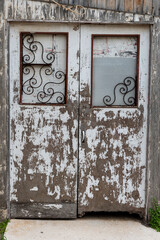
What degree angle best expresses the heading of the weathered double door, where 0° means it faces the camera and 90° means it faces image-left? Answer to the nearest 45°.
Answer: approximately 0°

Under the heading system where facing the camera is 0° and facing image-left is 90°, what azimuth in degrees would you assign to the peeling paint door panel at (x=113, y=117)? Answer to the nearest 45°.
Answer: approximately 0°
